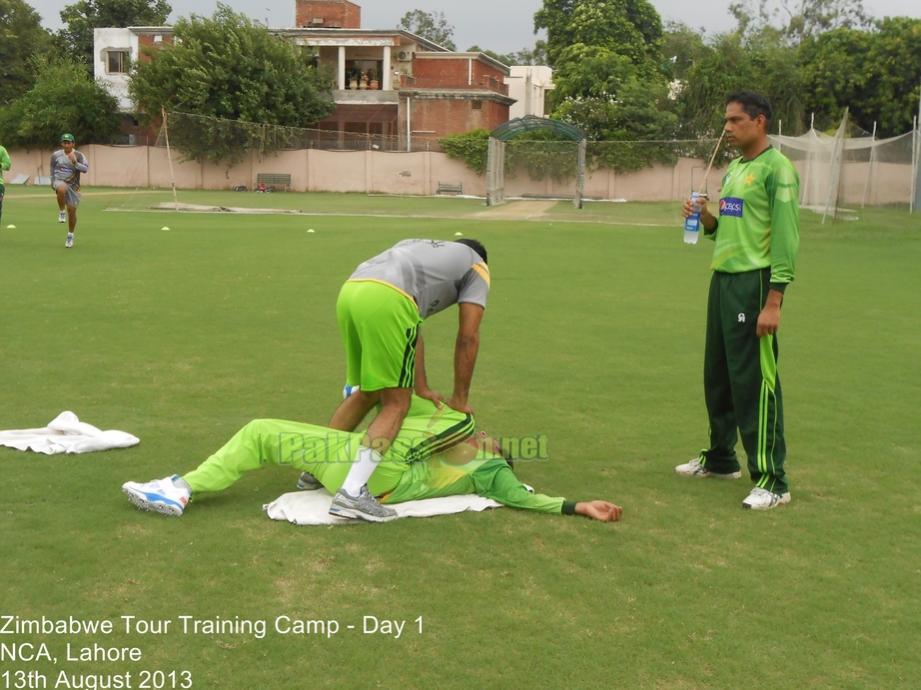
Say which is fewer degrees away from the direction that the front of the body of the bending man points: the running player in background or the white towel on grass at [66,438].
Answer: the running player in background

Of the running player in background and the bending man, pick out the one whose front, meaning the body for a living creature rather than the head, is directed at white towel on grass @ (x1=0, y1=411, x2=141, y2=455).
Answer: the running player in background

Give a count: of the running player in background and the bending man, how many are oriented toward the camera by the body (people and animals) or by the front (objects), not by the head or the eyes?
1

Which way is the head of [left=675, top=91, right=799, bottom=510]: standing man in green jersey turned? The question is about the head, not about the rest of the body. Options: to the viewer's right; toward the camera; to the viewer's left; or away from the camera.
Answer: to the viewer's left

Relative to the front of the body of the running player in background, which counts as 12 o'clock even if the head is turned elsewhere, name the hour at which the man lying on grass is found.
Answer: The man lying on grass is roughly at 12 o'clock from the running player in background.

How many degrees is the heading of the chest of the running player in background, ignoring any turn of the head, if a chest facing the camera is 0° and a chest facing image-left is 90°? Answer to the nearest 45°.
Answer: approximately 0°

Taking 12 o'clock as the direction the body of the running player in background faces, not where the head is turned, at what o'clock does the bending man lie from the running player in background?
The bending man is roughly at 12 o'clock from the running player in background.

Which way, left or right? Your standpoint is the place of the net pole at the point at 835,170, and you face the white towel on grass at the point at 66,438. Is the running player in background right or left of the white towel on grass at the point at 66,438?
right

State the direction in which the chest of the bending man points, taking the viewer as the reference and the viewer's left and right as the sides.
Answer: facing away from the viewer and to the right of the viewer
